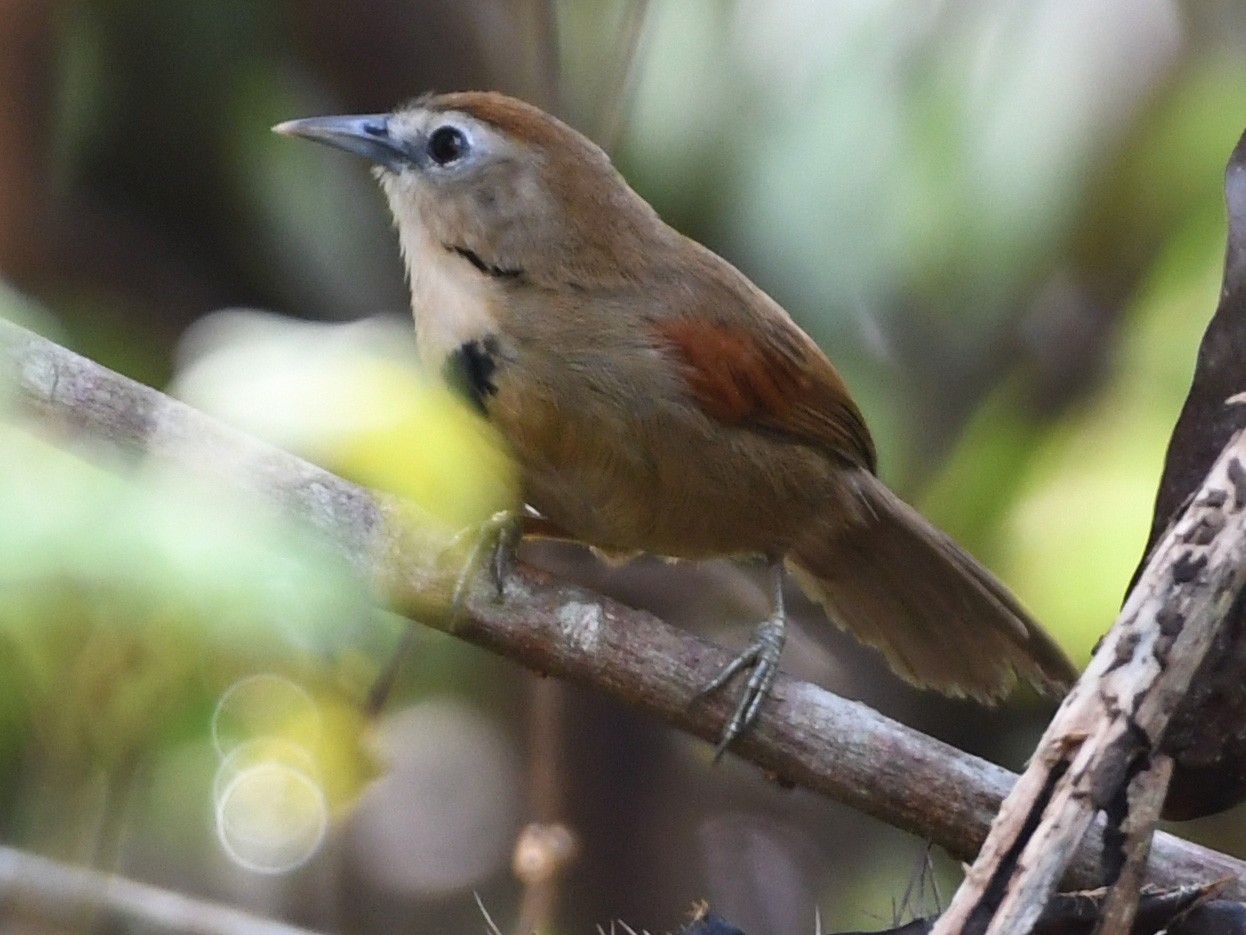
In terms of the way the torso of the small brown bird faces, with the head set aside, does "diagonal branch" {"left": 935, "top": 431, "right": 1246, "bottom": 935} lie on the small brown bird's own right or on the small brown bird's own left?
on the small brown bird's own left

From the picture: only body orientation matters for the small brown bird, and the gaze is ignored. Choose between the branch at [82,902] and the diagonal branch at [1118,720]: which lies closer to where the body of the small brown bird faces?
the branch

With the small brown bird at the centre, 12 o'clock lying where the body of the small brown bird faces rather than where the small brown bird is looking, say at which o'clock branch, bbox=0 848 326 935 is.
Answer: The branch is roughly at 10 o'clock from the small brown bird.

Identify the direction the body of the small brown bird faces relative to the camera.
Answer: to the viewer's left
